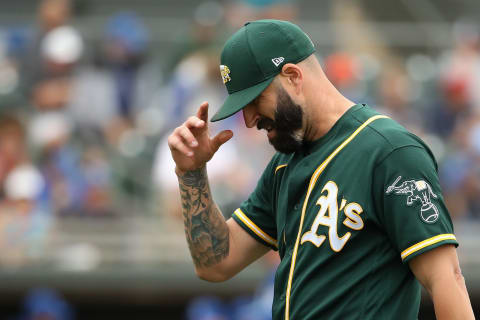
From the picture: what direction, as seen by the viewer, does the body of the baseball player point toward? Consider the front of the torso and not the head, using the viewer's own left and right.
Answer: facing the viewer and to the left of the viewer

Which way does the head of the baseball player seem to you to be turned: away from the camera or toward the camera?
toward the camera

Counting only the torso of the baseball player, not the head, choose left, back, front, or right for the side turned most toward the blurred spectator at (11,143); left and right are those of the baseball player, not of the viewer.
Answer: right

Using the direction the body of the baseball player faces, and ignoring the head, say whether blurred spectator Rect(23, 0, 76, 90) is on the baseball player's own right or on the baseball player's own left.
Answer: on the baseball player's own right

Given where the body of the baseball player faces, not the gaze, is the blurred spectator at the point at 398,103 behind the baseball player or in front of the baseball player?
behind

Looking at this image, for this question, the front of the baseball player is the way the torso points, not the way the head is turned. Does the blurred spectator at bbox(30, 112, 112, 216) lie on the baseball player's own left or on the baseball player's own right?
on the baseball player's own right

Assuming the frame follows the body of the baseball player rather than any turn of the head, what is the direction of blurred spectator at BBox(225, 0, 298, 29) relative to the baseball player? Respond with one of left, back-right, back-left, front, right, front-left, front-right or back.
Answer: back-right
